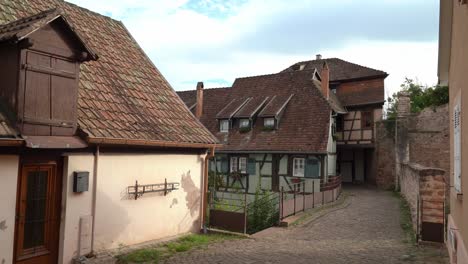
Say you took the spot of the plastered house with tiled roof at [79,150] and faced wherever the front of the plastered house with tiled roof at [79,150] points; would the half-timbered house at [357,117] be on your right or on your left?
on your left

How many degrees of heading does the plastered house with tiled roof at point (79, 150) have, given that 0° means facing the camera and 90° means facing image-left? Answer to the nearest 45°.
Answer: approximately 315°

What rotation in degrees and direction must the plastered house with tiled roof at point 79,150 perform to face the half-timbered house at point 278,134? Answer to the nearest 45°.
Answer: approximately 90° to its left

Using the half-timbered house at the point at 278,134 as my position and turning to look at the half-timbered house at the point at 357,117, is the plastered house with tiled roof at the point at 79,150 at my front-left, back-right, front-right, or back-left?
back-right

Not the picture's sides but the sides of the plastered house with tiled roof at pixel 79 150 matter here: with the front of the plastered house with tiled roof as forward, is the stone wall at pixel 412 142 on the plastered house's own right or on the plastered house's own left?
on the plastered house's own left

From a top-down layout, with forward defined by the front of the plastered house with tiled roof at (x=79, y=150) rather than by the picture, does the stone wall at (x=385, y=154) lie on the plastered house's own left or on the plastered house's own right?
on the plastered house's own left

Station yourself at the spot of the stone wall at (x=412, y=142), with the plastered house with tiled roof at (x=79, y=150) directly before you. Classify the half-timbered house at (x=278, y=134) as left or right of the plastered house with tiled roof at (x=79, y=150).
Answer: right

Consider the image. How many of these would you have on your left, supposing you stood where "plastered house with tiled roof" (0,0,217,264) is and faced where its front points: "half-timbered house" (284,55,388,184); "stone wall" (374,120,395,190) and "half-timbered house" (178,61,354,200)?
3
